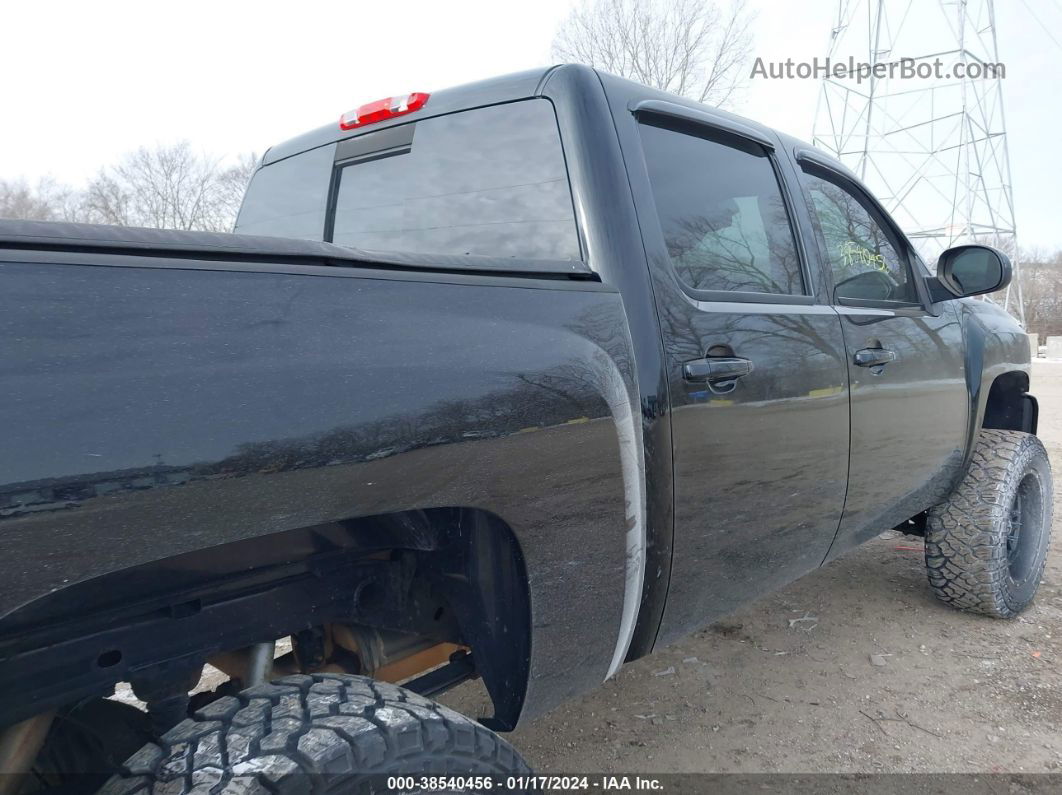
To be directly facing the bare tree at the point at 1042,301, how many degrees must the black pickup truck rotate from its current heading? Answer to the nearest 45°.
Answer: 0° — it already faces it

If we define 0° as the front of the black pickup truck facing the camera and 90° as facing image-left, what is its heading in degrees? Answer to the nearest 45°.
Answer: approximately 225°
